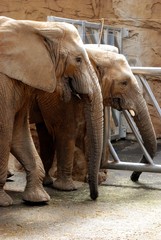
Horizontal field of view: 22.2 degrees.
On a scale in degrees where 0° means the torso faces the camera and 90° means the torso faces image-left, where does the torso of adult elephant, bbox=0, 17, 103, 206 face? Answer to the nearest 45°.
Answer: approximately 270°

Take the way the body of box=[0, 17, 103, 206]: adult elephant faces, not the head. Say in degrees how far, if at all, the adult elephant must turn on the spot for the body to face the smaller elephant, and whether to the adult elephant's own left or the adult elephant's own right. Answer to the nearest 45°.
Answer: approximately 45° to the adult elephant's own left
